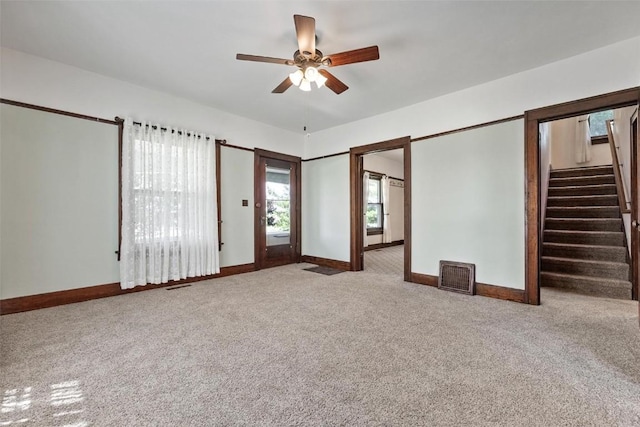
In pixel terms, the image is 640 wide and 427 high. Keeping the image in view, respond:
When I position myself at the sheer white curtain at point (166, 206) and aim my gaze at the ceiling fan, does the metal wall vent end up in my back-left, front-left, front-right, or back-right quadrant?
front-left

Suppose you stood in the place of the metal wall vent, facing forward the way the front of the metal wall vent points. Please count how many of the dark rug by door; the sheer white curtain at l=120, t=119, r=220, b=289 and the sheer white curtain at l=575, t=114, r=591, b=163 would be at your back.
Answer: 1

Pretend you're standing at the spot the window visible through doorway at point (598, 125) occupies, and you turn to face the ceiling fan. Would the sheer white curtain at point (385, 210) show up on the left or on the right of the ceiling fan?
right

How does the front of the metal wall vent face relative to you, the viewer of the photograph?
facing the viewer and to the left of the viewer

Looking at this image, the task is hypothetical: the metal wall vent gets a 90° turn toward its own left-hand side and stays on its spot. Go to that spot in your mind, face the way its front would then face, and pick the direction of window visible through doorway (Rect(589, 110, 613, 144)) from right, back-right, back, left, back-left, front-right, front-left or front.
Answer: left

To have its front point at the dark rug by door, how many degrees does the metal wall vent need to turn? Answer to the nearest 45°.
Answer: approximately 45° to its right

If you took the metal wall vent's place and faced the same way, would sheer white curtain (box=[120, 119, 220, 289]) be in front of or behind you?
in front

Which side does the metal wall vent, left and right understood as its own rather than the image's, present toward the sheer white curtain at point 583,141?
back
